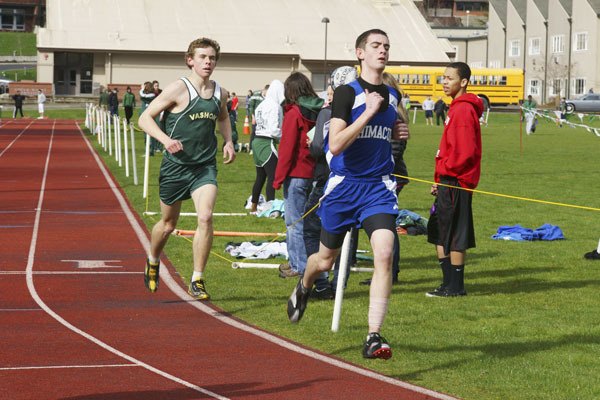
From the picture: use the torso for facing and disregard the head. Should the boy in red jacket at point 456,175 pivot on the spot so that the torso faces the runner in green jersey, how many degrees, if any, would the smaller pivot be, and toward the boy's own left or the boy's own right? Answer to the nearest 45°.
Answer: approximately 45° to the boy's own left

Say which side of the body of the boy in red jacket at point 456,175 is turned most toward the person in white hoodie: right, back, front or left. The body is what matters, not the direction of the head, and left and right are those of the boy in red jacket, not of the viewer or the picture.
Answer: right

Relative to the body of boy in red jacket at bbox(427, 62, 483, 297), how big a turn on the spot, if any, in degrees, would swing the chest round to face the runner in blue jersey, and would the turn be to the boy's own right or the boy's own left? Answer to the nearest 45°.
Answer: approximately 90° to the boy's own left

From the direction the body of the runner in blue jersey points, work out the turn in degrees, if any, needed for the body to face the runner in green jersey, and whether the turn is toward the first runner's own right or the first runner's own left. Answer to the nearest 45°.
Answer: approximately 180°

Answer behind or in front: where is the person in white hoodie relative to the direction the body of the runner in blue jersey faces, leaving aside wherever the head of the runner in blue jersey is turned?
behind

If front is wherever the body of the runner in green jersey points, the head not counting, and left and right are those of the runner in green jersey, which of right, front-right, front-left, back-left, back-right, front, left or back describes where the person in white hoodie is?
back-left

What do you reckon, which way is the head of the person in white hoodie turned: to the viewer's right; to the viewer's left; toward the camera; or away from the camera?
away from the camera

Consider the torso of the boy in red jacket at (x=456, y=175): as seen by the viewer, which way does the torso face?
to the viewer's left

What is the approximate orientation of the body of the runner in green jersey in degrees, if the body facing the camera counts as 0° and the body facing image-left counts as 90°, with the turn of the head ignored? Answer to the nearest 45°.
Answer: approximately 315°

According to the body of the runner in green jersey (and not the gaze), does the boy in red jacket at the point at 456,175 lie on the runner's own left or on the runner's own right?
on the runner's own left

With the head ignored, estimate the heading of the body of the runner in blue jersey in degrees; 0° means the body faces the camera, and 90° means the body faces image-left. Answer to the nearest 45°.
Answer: approximately 315°

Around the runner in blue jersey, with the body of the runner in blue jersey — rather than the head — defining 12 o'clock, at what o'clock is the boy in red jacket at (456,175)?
The boy in red jacket is roughly at 8 o'clock from the runner in blue jersey.
